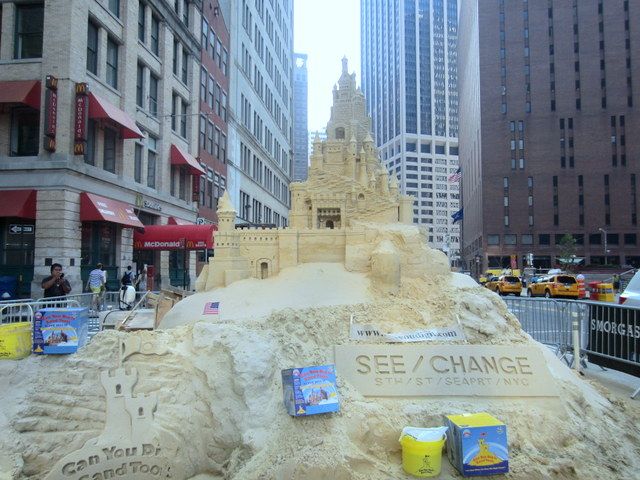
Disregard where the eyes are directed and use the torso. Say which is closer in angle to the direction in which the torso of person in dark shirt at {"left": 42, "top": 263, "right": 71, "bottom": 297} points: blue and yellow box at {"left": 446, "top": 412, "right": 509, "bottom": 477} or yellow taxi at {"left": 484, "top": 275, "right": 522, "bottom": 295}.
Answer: the blue and yellow box

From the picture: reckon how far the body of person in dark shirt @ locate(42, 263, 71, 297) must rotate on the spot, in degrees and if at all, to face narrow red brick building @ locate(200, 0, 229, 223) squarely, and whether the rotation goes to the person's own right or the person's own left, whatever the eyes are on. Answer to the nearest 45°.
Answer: approximately 135° to the person's own left

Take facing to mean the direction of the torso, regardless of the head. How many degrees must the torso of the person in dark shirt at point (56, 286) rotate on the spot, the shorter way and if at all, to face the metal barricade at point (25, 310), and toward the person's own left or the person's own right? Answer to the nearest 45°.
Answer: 0° — they already face it

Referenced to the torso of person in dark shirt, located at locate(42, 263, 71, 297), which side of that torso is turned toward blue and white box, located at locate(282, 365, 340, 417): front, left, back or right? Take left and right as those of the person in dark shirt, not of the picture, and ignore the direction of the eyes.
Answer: front

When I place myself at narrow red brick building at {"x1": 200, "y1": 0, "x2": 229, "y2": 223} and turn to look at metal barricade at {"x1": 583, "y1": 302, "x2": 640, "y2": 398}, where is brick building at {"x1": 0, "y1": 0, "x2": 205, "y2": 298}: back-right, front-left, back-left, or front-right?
front-right

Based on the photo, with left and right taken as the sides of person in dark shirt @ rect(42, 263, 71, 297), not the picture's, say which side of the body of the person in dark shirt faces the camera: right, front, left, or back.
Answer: front

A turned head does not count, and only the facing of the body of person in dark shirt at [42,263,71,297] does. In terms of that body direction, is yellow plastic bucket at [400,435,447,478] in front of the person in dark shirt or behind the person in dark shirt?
in front

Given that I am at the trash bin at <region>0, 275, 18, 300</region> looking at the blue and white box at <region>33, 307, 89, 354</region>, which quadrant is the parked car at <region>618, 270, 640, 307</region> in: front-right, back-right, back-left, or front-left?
front-left

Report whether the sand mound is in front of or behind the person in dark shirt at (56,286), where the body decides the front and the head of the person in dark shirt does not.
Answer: in front

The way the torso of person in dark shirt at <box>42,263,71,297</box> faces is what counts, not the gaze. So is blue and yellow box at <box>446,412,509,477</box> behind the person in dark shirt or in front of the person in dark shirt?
in front
